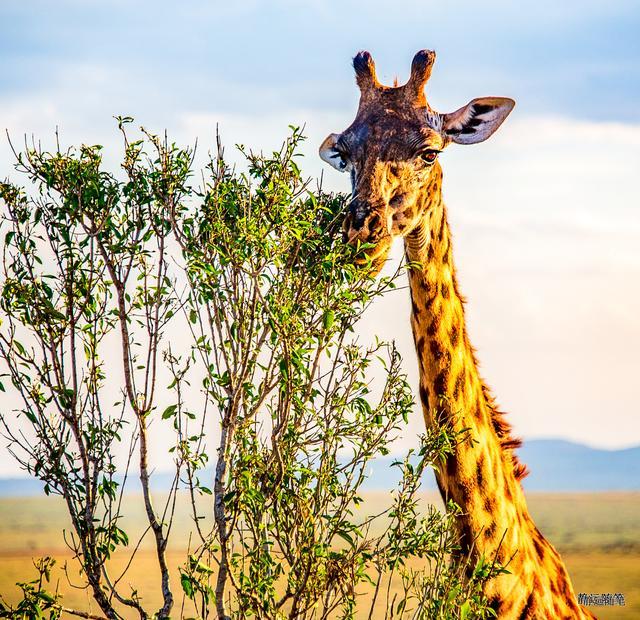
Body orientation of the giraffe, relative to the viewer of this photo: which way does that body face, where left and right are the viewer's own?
facing the viewer and to the left of the viewer
